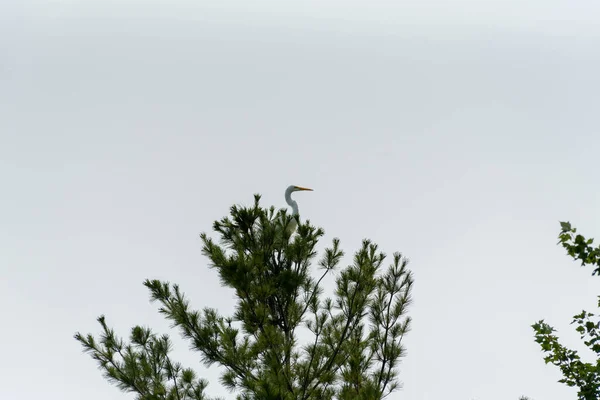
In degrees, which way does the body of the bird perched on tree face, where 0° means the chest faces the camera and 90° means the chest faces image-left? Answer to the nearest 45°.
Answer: approximately 270°
